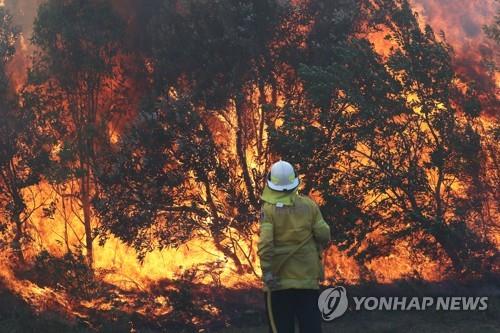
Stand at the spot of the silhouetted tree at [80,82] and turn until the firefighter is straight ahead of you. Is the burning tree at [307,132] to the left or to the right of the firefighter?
left

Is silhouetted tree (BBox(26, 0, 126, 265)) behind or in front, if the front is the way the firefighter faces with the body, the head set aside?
in front

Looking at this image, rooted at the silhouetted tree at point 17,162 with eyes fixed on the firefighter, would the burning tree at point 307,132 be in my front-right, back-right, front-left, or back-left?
front-left

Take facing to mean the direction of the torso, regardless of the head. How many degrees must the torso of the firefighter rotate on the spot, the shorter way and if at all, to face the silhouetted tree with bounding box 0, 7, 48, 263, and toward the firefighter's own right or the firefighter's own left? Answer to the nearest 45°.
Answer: approximately 45° to the firefighter's own left

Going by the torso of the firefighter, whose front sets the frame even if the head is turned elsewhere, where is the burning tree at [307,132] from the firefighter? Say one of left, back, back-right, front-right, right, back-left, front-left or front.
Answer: front

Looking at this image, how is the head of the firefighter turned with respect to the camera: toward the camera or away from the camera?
away from the camera

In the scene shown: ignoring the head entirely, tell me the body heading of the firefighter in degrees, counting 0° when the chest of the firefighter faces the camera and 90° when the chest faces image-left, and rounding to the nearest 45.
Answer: approximately 180°
